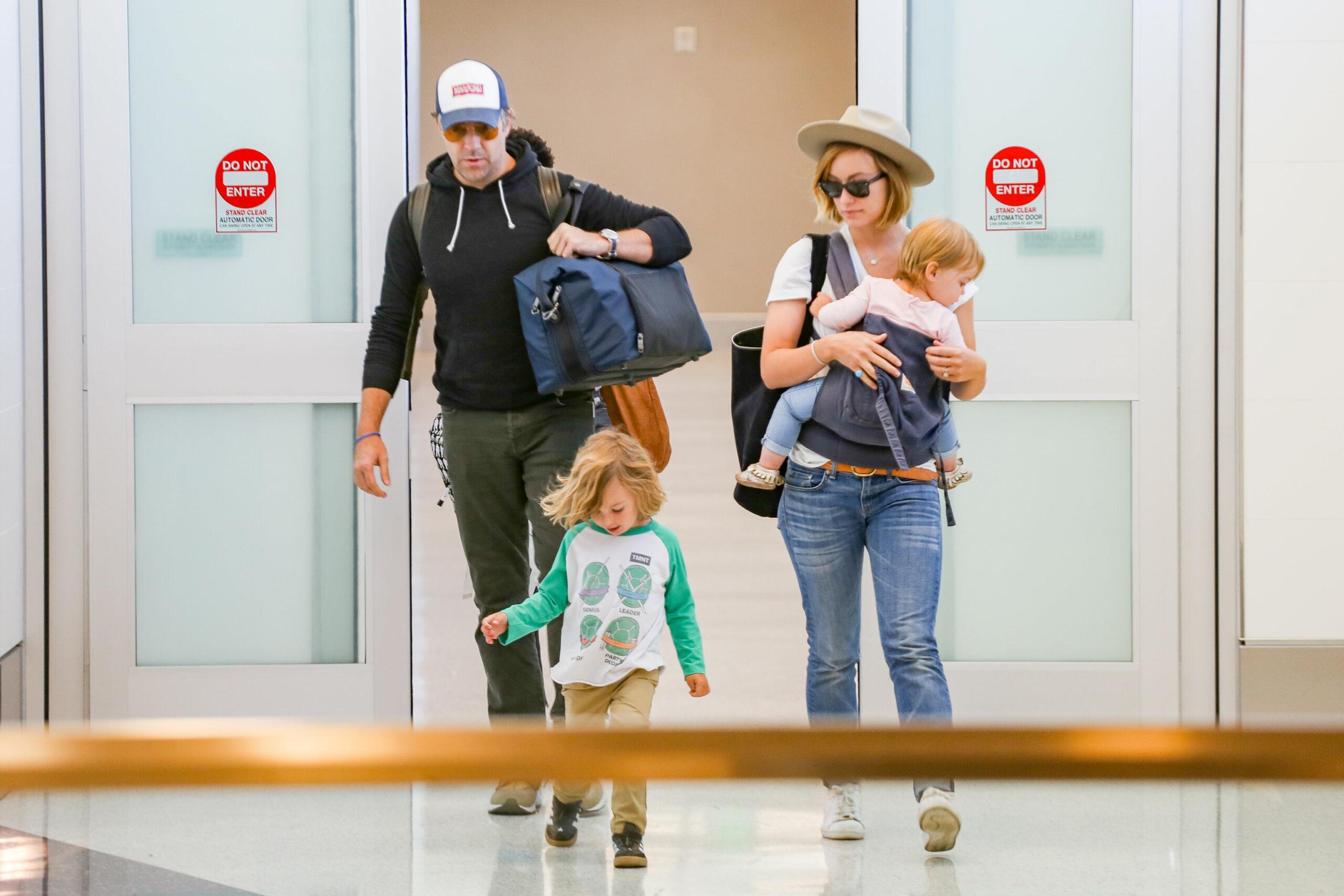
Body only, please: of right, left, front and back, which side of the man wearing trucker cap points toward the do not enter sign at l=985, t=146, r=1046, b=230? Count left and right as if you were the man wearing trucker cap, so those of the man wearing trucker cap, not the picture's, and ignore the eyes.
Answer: left

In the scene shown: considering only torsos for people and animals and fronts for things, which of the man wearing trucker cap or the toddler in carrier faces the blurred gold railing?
the man wearing trucker cap

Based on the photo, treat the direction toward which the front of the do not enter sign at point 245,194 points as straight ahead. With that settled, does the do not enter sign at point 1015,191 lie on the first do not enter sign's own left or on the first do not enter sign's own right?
on the first do not enter sign's own left

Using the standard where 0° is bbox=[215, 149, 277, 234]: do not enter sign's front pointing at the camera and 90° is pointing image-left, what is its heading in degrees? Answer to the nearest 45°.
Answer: approximately 0°

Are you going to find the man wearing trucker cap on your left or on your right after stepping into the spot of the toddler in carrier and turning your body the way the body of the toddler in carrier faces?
on your left

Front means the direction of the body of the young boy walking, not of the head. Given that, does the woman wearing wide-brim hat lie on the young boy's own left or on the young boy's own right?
on the young boy's own left

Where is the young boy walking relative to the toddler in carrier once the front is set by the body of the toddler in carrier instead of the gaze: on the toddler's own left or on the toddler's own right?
on the toddler's own left

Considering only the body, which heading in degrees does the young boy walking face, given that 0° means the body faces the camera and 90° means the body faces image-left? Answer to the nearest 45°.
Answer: approximately 0°

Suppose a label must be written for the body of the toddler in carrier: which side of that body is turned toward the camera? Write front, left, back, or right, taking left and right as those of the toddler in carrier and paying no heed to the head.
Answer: back

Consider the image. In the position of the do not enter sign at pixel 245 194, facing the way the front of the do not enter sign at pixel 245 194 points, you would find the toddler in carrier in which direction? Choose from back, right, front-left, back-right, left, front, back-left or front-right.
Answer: front-left

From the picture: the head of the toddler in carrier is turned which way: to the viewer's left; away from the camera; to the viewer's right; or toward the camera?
to the viewer's right

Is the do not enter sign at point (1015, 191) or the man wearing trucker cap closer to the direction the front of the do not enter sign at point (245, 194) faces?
the man wearing trucker cap
